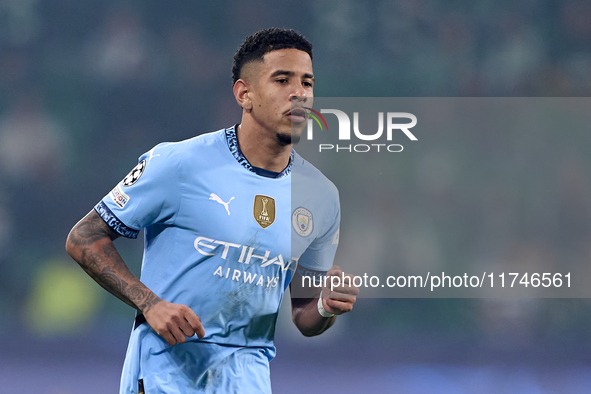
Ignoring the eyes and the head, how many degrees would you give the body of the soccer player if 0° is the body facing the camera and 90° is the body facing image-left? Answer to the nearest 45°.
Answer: approximately 315°

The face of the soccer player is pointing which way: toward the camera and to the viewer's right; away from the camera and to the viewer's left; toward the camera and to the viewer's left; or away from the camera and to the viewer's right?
toward the camera and to the viewer's right
